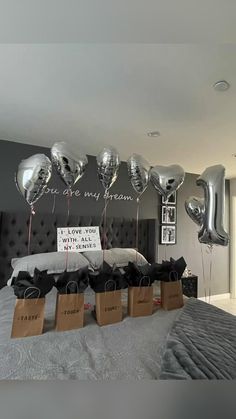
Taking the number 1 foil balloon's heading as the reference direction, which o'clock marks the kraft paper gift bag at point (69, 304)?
The kraft paper gift bag is roughly at 2 o'clock from the number 1 foil balloon.

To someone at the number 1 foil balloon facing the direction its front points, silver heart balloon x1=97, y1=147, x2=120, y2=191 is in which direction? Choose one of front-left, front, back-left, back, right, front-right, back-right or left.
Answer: right

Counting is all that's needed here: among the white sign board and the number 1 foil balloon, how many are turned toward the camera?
2

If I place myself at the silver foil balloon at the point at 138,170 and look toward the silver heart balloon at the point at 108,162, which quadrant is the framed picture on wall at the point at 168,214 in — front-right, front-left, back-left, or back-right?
back-right

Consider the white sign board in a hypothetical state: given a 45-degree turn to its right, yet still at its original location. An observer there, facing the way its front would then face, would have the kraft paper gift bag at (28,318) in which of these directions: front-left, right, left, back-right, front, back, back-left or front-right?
front-left

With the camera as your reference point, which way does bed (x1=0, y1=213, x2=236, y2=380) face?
facing the viewer and to the right of the viewer

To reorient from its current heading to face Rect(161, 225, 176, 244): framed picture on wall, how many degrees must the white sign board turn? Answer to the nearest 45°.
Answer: approximately 135° to its left

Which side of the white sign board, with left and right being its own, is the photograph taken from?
front

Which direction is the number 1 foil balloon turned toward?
toward the camera
